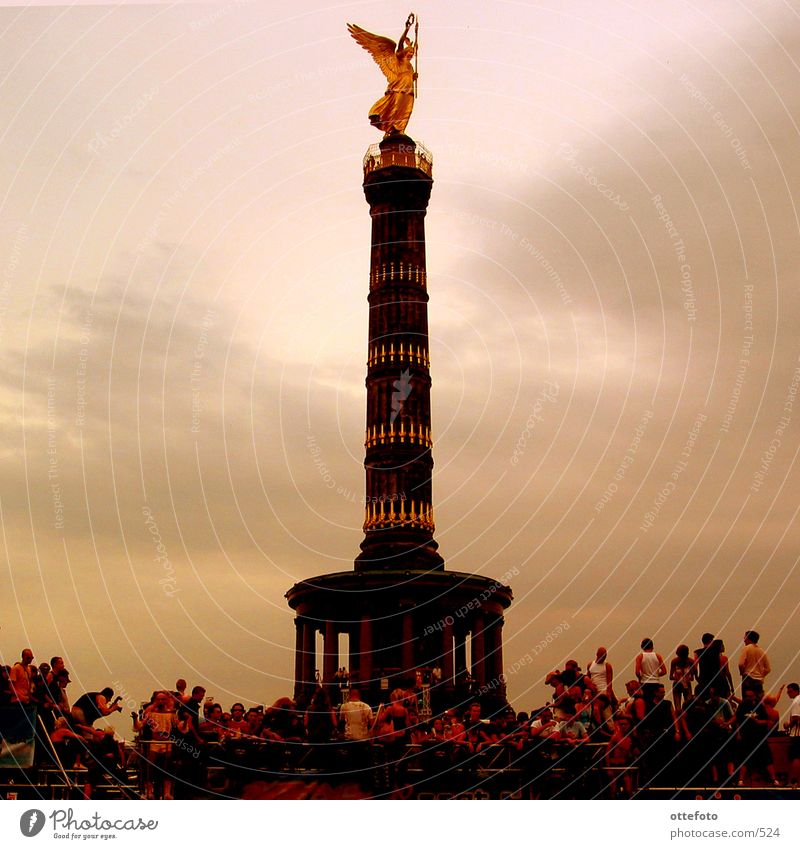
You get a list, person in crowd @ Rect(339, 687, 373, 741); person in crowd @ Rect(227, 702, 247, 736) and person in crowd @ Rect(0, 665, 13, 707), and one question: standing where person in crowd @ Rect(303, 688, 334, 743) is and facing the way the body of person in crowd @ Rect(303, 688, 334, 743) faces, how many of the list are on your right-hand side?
1

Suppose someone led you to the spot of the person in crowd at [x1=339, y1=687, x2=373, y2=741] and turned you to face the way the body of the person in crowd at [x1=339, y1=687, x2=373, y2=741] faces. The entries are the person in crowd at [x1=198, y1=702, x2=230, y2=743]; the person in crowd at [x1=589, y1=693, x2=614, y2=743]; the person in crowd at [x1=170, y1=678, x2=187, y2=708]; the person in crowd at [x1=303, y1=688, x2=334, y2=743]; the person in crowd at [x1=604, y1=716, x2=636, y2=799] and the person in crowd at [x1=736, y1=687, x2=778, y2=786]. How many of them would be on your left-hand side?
3

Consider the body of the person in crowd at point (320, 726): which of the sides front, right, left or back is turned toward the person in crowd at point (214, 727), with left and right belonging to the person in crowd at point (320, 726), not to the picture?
left

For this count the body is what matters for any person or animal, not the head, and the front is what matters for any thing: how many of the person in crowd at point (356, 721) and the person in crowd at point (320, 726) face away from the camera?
2

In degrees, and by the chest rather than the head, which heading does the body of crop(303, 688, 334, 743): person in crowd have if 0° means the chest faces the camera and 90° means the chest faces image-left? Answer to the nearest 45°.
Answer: approximately 180°

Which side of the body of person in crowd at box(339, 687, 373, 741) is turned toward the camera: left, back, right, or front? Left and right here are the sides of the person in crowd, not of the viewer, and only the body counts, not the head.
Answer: back

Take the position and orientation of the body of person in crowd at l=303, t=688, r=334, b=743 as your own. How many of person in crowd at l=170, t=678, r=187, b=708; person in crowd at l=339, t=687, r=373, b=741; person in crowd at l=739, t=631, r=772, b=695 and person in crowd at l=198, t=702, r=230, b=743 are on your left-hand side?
2

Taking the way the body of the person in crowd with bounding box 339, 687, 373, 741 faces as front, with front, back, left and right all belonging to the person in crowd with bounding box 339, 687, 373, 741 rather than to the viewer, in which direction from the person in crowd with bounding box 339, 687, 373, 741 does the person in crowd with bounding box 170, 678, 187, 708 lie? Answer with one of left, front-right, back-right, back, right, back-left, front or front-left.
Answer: left
